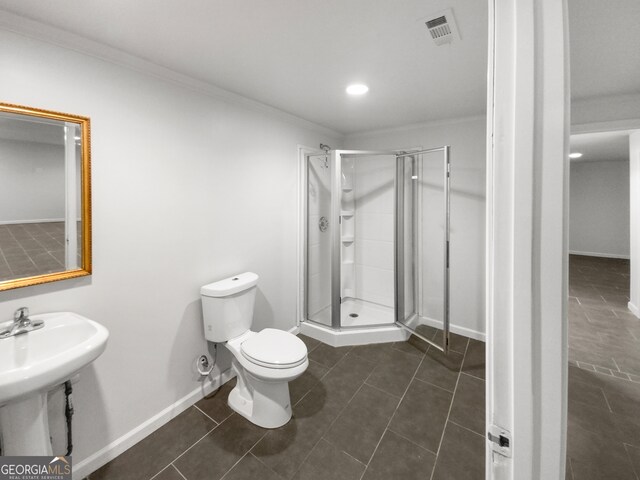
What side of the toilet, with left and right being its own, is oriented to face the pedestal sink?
right

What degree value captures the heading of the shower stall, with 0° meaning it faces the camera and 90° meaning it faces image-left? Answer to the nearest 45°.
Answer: approximately 0°

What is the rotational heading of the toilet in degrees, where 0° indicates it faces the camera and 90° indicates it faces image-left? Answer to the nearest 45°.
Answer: approximately 315°

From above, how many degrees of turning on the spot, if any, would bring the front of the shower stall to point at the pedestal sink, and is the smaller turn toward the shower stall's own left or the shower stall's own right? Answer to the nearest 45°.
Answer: approximately 45° to the shower stall's own right
